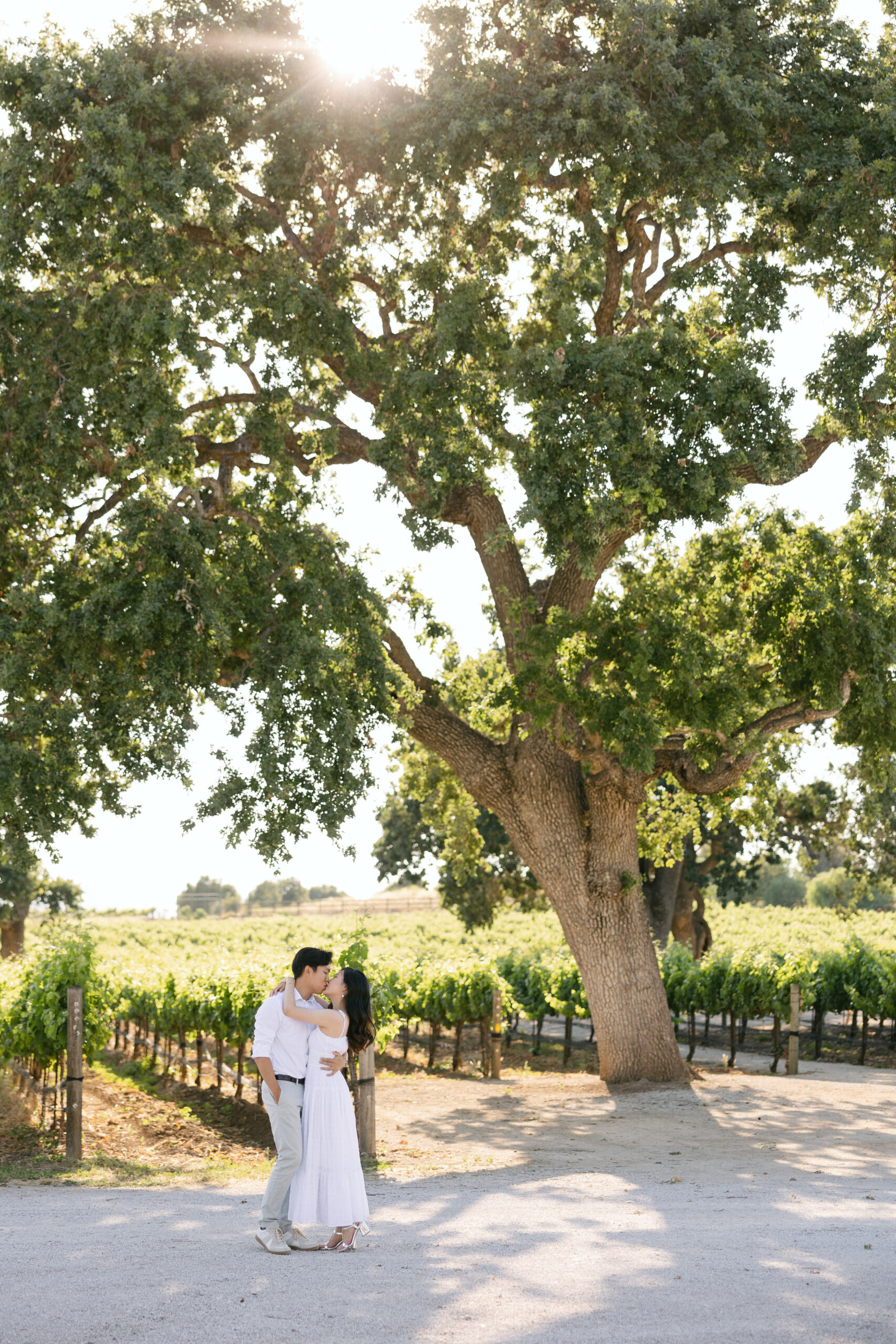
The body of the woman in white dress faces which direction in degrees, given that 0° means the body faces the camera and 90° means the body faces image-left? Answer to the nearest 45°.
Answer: approximately 90°

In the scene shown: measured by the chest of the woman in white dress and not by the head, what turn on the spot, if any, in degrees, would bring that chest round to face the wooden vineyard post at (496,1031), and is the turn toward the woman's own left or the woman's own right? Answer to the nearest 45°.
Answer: approximately 90° to the woman's own right

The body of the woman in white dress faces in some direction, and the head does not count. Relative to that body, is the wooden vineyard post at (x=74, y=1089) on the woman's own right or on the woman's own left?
on the woman's own right

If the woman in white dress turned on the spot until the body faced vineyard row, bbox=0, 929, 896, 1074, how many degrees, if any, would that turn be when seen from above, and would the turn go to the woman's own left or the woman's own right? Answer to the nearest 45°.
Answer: approximately 90° to the woman's own right

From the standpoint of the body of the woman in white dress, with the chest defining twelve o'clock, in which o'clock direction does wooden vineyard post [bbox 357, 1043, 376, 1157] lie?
The wooden vineyard post is roughly at 3 o'clock from the woman in white dress.

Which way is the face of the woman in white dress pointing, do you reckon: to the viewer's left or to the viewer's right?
to the viewer's left

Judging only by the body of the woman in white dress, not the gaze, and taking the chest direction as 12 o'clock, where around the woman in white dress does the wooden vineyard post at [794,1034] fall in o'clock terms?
The wooden vineyard post is roughly at 4 o'clock from the woman in white dress.

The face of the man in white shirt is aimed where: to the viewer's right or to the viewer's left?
to the viewer's right
